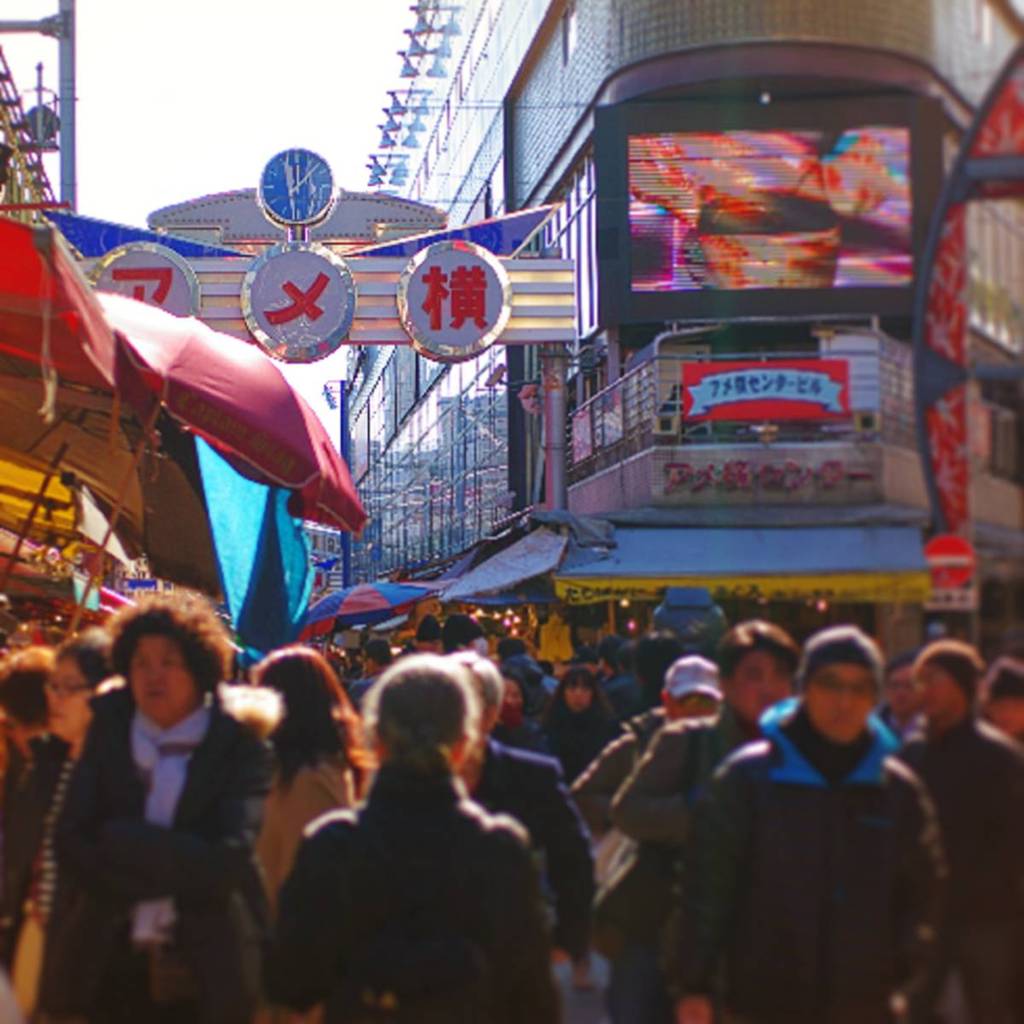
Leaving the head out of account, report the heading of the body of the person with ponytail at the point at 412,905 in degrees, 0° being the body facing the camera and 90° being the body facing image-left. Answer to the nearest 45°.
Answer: approximately 180°

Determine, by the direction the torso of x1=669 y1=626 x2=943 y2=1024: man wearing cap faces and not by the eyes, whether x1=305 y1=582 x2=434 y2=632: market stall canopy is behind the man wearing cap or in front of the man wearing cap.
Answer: behind

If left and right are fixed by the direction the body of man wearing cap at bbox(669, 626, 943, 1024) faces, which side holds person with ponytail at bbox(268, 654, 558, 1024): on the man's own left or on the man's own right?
on the man's own right

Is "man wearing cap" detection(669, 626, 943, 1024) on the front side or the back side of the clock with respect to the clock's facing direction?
on the front side

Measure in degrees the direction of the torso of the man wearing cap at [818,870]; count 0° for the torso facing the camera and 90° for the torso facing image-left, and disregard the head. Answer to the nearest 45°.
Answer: approximately 0°

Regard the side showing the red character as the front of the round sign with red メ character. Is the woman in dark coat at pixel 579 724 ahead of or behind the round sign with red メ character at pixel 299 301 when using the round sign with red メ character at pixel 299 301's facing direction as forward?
ahead

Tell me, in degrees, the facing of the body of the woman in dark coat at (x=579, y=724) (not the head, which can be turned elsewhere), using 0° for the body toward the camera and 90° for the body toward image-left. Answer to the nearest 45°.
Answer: approximately 0°

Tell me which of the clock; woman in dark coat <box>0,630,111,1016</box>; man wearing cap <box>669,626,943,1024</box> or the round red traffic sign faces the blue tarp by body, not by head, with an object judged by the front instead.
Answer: the clock

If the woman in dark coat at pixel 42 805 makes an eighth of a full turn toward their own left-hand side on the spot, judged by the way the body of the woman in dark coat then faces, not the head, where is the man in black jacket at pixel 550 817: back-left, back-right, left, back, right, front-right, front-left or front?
left

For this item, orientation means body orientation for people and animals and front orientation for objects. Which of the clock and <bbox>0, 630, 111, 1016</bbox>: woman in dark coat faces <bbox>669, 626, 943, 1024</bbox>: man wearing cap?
the clock

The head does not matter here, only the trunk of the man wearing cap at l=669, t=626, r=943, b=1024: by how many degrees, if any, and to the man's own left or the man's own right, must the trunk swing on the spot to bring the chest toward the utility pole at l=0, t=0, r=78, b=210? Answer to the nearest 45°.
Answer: approximately 135° to the man's own right
